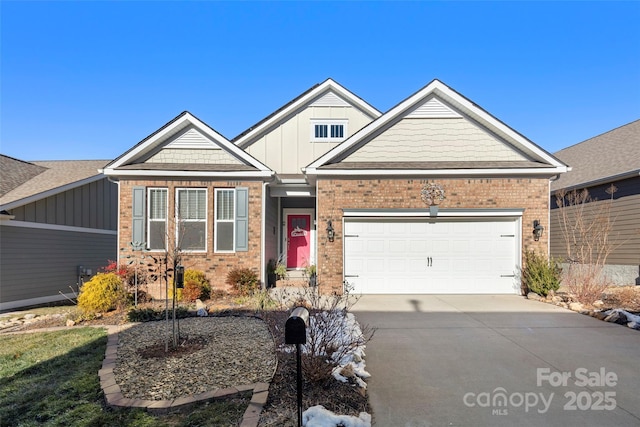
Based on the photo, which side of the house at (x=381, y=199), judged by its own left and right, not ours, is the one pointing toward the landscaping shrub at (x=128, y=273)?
right

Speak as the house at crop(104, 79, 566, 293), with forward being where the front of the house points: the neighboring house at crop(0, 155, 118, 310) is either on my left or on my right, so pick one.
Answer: on my right

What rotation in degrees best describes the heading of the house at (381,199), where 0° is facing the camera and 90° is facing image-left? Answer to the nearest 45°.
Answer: approximately 0°

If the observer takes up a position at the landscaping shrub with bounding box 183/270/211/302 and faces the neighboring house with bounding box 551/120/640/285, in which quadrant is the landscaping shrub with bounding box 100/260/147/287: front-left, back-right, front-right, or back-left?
back-left

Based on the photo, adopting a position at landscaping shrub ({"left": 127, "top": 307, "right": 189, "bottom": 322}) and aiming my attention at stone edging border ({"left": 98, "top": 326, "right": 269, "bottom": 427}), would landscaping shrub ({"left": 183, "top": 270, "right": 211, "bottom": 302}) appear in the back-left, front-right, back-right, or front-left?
back-left

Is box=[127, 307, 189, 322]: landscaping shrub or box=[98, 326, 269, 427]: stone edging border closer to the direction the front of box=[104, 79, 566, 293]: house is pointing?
the stone edging border

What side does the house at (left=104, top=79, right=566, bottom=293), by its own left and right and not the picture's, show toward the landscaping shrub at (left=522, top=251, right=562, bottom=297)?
left

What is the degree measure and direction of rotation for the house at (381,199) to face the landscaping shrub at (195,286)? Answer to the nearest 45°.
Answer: approximately 90° to its right
